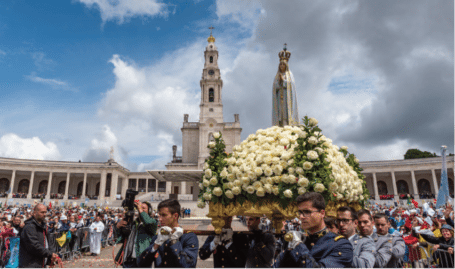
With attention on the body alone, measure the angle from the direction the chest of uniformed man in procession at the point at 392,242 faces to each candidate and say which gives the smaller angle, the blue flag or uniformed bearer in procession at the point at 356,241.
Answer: the uniformed bearer in procession

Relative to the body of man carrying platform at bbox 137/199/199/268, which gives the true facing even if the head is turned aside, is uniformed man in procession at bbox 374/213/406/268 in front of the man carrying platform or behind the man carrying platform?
behind

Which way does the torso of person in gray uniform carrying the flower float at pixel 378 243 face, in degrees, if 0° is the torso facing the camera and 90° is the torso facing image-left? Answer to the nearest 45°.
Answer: approximately 45°

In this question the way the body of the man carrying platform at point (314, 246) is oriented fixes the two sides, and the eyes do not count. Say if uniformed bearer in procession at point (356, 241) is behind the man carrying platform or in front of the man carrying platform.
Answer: behind

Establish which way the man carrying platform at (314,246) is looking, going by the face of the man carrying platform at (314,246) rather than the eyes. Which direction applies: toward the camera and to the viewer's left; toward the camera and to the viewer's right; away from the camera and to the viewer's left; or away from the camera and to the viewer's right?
toward the camera and to the viewer's left

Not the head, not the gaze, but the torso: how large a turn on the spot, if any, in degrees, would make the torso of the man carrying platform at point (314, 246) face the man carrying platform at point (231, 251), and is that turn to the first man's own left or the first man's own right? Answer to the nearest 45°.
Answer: approximately 90° to the first man's own right

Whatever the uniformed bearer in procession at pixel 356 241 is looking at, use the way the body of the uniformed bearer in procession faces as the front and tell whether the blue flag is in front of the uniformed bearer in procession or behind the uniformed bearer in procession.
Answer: behind

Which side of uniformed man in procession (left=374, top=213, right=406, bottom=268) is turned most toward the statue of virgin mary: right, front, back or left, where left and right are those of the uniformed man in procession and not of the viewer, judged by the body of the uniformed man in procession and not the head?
right

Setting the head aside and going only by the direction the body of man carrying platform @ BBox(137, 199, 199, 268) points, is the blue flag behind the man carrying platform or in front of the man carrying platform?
behind
